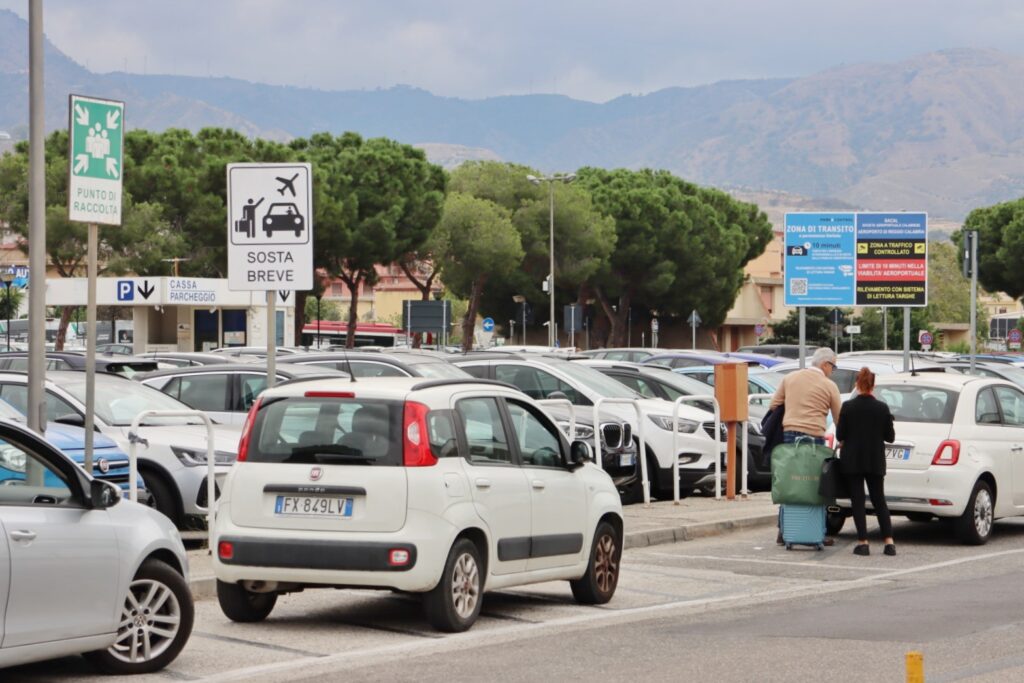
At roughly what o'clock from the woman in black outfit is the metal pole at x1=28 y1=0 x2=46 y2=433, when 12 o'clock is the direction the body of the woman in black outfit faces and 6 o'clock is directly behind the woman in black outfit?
The metal pole is roughly at 8 o'clock from the woman in black outfit.

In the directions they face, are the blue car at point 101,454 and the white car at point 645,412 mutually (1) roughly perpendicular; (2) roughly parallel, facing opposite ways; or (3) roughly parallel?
roughly parallel

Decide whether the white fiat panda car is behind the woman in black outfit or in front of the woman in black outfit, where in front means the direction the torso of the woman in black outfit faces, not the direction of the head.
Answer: behind

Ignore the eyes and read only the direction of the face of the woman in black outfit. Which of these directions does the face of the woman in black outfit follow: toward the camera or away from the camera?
away from the camera

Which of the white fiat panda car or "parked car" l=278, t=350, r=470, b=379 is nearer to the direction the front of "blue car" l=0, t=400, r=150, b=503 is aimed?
the white fiat panda car

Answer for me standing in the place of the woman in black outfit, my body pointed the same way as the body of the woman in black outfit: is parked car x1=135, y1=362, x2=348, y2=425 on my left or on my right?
on my left

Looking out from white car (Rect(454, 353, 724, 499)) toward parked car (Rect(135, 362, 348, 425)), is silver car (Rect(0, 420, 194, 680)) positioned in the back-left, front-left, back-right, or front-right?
front-left

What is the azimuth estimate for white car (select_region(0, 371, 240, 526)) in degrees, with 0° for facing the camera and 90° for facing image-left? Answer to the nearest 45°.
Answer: approximately 315°

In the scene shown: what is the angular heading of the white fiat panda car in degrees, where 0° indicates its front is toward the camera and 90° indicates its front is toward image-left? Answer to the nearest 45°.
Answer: approximately 225°

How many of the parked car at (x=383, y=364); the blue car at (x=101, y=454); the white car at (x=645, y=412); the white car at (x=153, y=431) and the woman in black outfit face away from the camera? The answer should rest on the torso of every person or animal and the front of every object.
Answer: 1

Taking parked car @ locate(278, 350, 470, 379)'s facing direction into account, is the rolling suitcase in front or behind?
in front

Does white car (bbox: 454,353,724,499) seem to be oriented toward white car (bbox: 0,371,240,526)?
no
